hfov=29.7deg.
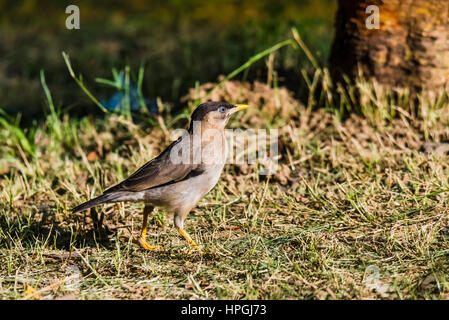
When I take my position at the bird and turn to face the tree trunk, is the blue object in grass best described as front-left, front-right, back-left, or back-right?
front-left

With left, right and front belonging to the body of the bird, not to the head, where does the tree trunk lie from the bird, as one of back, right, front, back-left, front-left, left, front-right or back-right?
front-left

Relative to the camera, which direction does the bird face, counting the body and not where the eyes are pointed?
to the viewer's right

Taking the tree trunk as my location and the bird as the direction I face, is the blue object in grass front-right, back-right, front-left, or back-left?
front-right

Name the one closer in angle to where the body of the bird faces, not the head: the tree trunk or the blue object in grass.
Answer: the tree trunk

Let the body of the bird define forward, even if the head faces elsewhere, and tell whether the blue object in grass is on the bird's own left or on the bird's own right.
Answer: on the bird's own left

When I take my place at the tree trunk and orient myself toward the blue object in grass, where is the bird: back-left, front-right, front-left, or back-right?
front-left
